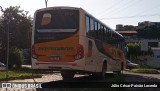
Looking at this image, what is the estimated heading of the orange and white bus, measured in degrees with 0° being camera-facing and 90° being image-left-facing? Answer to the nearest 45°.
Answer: approximately 225°

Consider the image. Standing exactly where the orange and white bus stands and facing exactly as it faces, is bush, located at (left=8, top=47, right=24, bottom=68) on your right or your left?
on your left
